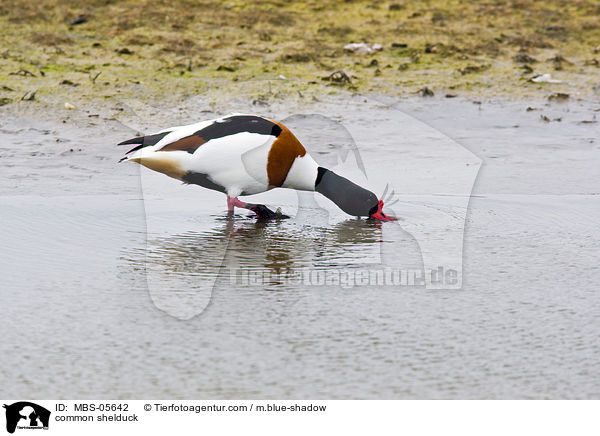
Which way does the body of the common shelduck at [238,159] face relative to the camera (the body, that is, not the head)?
to the viewer's right
